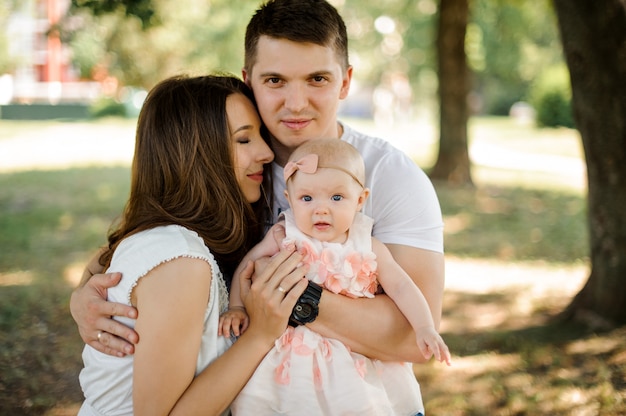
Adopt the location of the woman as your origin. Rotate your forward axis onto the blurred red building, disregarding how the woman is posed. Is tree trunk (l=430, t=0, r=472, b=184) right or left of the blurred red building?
right

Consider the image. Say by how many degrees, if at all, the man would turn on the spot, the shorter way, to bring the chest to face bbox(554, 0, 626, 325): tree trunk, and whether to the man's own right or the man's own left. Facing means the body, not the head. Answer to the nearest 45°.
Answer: approximately 135° to the man's own left

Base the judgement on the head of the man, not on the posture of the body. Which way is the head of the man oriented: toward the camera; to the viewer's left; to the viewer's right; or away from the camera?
toward the camera

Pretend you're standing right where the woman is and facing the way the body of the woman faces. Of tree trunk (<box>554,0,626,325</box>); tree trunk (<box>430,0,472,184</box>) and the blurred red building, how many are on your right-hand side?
0

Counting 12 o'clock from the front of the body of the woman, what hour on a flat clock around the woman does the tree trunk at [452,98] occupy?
The tree trunk is roughly at 10 o'clock from the woman.

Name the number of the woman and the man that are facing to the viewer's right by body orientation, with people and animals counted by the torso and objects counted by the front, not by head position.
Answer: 1

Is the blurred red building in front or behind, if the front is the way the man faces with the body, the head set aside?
behind

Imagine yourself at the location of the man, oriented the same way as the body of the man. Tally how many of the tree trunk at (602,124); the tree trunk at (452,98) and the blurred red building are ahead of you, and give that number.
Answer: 0

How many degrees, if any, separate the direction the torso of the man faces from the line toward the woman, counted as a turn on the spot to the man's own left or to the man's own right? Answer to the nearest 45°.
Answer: approximately 45° to the man's own right

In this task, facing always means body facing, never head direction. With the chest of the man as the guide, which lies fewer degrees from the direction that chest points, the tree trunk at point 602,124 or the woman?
the woman

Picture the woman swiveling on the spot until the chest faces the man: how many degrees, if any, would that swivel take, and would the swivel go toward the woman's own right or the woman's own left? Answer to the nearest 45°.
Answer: approximately 45° to the woman's own left

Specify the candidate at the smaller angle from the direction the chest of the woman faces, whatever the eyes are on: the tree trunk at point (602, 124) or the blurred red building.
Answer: the tree trunk

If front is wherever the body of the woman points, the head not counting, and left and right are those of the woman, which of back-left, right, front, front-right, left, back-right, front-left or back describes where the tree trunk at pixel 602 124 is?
front-left

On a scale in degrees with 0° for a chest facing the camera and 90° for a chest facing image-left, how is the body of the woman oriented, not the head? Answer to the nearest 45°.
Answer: approximately 270°

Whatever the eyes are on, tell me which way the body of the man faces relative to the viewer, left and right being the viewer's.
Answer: facing the viewer

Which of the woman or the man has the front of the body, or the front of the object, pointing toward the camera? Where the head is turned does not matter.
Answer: the man

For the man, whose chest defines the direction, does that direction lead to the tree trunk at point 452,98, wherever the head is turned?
no
